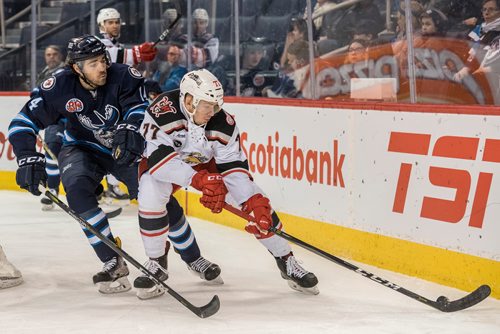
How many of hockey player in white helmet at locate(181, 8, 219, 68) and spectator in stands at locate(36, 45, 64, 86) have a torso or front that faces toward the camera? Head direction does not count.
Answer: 2

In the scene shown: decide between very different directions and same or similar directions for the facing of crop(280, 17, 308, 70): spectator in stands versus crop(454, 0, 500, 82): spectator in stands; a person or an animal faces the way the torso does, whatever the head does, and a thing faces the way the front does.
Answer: same or similar directions

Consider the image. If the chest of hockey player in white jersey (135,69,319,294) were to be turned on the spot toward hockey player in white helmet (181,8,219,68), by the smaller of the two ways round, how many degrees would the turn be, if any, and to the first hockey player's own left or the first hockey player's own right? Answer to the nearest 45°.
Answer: approximately 135° to the first hockey player's own left

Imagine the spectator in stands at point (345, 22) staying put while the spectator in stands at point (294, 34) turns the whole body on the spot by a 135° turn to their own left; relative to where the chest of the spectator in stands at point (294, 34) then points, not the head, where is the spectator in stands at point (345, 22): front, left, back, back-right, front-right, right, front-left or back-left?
front-right

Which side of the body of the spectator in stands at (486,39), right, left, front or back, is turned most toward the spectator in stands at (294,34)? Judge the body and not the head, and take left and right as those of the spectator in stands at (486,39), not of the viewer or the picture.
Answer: right

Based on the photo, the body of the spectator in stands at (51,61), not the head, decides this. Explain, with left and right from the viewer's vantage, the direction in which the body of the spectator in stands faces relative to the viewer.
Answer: facing the viewer

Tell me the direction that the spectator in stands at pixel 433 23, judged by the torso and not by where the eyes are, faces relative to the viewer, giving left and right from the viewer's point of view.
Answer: facing the viewer and to the left of the viewer

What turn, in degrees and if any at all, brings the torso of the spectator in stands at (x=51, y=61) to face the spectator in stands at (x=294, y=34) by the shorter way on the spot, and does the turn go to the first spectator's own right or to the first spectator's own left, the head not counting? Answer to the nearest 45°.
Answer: approximately 45° to the first spectator's own left

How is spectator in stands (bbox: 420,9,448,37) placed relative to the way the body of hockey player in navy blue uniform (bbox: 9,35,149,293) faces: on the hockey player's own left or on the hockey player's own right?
on the hockey player's own left

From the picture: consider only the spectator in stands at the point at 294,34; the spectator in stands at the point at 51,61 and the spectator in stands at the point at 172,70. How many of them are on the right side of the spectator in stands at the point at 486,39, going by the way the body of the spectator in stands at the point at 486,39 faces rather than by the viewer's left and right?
3

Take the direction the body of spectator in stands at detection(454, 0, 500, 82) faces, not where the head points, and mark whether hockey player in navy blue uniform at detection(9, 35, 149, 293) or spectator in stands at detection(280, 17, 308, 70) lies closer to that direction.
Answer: the hockey player in navy blue uniform

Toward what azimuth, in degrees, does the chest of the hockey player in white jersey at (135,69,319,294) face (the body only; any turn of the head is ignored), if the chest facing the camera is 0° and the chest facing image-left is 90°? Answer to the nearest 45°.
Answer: approximately 315°

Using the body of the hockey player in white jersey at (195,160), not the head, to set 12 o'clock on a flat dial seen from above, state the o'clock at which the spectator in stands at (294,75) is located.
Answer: The spectator in stands is roughly at 8 o'clock from the hockey player in white jersey.

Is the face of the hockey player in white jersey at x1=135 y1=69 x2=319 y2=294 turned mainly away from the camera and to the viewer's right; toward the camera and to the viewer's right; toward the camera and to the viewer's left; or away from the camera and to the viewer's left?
toward the camera and to the viewer's right
